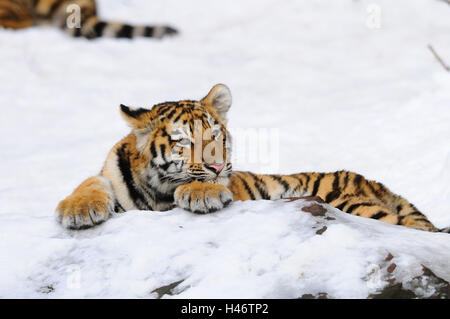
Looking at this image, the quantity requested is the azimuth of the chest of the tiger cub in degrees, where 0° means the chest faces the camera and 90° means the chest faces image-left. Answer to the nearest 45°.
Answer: approximately 45°

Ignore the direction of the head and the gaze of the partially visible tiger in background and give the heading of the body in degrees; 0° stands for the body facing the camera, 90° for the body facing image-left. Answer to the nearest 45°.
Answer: approximately 90°

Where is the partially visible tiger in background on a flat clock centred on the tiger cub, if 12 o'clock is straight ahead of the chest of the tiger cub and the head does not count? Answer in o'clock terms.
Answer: The partially visible tiger in background is roughly at 4 o'clock from the tiger cub.

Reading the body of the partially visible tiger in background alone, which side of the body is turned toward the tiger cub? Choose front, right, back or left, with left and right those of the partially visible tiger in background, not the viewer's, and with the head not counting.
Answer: left

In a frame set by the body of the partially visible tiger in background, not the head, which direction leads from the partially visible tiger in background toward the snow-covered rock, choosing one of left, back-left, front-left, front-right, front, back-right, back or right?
left

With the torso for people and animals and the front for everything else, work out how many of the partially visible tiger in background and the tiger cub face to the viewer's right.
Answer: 0
